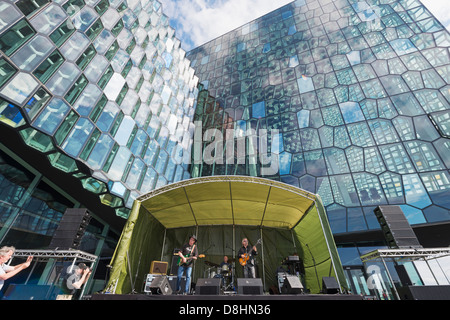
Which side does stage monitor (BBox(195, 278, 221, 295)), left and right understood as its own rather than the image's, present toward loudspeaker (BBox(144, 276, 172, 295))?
left

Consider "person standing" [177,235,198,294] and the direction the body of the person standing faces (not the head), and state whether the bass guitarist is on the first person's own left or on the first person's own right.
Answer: on the first person's own left

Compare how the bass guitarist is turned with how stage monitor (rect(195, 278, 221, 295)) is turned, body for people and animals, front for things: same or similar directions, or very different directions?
very different directions

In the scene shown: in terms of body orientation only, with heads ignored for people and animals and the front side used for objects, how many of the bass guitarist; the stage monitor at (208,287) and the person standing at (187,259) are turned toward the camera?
2

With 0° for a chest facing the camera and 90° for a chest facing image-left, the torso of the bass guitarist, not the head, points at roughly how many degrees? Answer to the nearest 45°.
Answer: approximately 0°

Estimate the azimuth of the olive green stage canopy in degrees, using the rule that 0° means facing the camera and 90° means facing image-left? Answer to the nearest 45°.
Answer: approximately 0°

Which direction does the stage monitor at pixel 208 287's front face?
away from the camera

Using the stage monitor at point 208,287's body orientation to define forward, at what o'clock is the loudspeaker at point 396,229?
The loudspeaker is roughly at 3 o'clock from the stage monitor.
